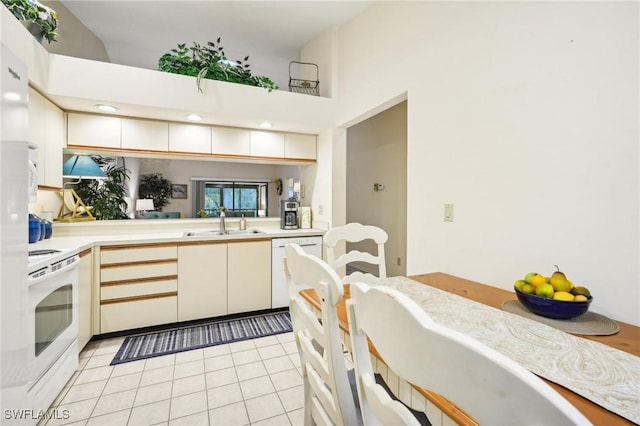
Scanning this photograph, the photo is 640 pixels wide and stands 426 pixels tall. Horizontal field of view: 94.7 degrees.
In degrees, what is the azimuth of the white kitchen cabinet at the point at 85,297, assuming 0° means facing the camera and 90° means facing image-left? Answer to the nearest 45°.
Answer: approximately 270°

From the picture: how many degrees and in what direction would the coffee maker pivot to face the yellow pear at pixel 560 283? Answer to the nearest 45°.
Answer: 0° — it already faces it

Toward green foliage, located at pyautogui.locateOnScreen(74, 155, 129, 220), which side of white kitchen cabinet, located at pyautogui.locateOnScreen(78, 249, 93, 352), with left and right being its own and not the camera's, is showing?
left

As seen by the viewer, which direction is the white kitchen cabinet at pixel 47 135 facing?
to the viewer's right

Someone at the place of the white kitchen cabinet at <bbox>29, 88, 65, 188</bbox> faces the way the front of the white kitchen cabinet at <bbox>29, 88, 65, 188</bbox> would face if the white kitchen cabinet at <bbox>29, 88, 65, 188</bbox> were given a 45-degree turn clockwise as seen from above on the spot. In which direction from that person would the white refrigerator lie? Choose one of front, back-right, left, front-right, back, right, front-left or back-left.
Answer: front-right

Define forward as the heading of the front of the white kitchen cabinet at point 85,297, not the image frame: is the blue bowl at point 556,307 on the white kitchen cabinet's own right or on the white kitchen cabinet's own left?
on the white kitchen cabinet's own right

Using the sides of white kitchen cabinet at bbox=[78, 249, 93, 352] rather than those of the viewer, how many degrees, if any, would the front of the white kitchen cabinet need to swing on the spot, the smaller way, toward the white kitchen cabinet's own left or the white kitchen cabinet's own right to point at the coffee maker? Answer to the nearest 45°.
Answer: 0° — it already faces it

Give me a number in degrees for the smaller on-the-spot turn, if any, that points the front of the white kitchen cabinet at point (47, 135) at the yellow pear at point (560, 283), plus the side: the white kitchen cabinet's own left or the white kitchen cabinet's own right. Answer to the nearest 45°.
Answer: approximately 45° to the white kitchen cabinet's own right
